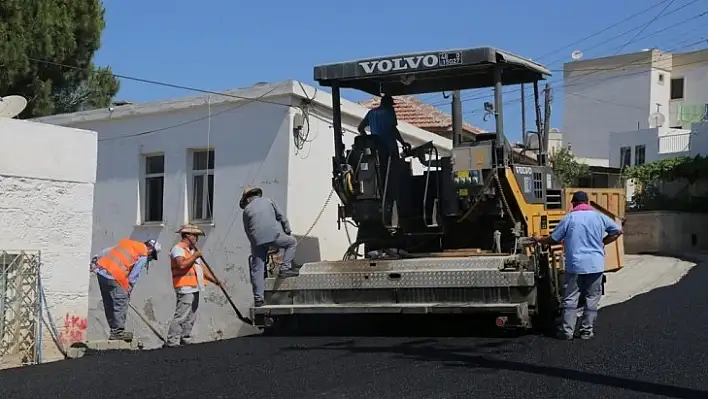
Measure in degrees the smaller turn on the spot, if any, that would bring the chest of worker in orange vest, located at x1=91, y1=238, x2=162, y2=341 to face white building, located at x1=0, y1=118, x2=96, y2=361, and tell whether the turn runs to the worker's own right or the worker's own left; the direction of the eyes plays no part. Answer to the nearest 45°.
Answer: approximately 135° to the worker's own right

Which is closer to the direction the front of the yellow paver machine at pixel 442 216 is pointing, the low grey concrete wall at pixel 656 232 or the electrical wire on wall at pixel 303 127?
the low grey concrete wall

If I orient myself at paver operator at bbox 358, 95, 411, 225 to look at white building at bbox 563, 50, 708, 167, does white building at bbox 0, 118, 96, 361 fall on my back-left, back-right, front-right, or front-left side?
back-left

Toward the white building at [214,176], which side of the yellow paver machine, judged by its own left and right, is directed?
left

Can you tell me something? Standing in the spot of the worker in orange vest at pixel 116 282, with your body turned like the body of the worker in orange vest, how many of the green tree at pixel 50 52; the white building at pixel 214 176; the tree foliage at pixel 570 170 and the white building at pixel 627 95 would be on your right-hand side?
0

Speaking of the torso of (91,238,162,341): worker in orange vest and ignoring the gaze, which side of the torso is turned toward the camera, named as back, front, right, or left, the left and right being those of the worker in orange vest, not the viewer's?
right

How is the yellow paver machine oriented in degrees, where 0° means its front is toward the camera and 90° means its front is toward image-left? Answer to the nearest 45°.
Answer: approximately 225°
